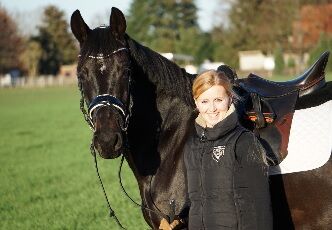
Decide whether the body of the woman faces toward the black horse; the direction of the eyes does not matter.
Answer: no

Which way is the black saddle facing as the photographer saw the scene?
facing to the left of the viewer

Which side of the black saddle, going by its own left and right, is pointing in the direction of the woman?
left

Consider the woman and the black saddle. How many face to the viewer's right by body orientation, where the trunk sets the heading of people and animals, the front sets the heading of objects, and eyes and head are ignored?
0

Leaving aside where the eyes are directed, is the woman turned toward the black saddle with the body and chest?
no

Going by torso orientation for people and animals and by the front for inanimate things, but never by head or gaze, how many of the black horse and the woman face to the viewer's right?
0

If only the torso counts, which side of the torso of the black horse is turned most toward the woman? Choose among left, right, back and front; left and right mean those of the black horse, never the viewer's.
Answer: left

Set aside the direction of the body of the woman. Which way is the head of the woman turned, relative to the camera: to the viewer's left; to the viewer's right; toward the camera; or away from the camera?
toward the camera
